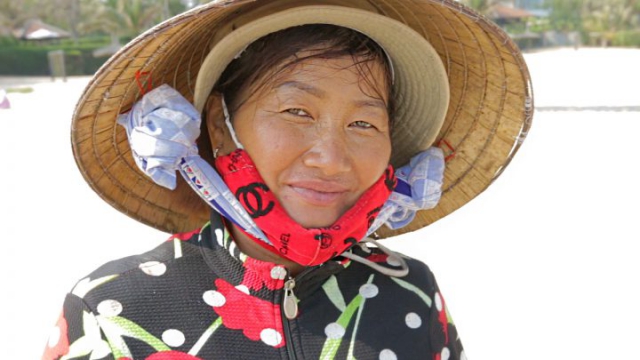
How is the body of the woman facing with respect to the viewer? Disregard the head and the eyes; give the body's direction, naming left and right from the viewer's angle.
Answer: facing the viewer
